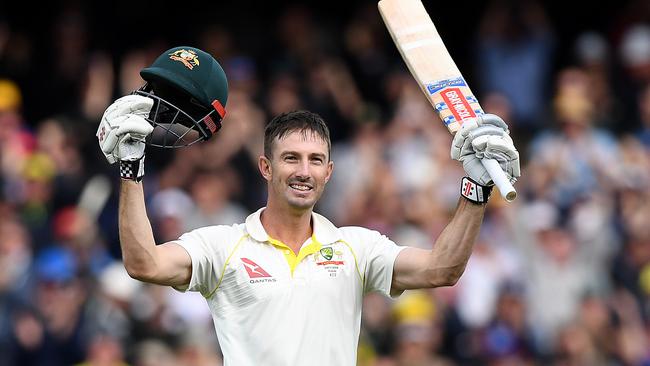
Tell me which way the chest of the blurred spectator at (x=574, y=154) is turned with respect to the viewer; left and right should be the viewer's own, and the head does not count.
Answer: facing the viewer

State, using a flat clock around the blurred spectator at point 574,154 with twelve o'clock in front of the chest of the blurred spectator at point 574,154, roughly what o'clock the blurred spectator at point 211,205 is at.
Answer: the blurred spectator at point 211,205 is roughly at 2 o'clock from the blurred spectator at point 574,154.

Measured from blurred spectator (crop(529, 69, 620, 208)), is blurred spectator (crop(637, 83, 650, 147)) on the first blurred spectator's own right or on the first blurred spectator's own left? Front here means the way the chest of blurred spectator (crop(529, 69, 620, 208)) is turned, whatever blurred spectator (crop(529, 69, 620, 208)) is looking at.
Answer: on the first blurred spectator's own left
